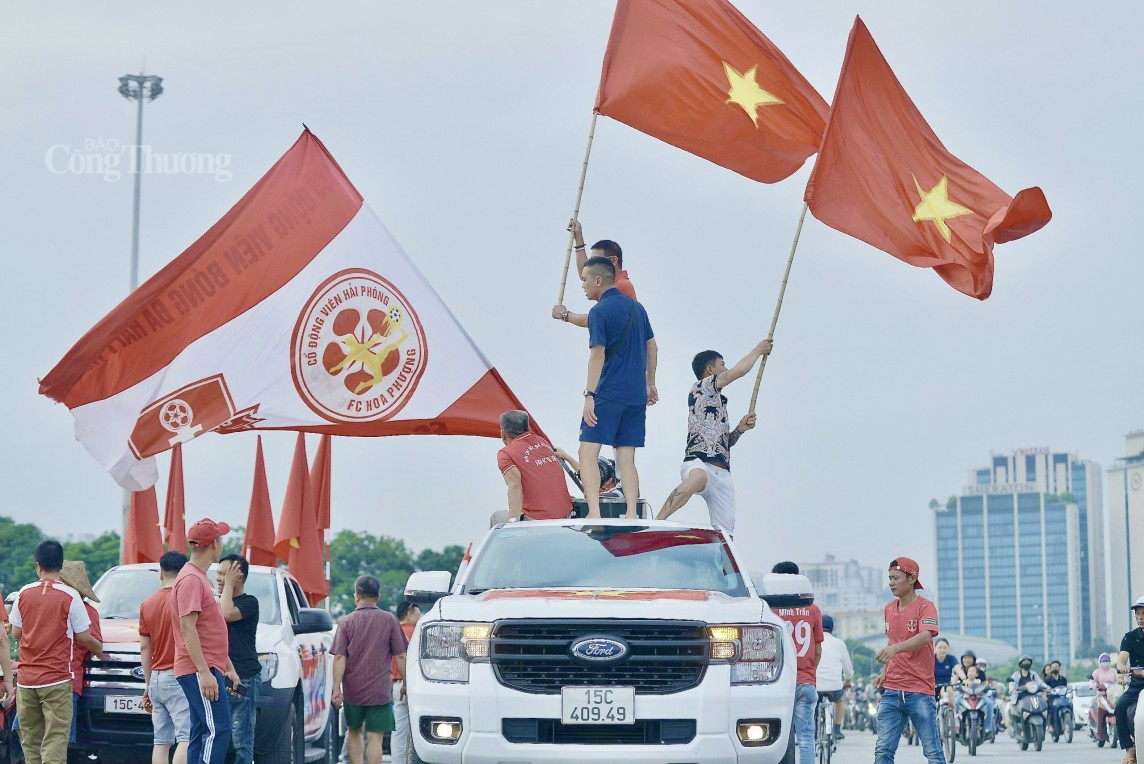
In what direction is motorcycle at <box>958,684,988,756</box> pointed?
toward the camera

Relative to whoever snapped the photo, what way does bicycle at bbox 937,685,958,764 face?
facing the viewer

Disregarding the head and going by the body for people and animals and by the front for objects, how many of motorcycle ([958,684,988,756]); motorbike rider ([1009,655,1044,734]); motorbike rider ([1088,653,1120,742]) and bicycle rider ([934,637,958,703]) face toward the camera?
4

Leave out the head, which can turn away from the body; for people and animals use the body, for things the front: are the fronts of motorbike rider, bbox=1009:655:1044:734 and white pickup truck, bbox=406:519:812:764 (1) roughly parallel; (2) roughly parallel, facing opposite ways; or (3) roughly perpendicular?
roughly parallel

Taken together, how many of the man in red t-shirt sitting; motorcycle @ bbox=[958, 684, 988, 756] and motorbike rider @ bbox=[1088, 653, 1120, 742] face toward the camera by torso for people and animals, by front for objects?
2

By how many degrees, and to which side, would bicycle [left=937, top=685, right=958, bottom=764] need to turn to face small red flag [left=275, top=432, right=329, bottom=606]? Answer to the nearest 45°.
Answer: approximately 45° to its right

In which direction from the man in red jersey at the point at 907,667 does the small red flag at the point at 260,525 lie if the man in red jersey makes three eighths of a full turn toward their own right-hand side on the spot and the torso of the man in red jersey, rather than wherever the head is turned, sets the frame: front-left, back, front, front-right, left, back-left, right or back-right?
front-left

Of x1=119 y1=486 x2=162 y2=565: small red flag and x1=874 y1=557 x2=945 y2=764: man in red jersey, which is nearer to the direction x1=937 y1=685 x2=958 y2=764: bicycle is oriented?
the man in red jersey

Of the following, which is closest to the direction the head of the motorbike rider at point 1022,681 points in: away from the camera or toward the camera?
toward the camera

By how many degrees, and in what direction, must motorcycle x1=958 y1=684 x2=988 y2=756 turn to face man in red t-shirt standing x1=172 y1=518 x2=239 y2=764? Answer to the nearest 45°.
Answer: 0° — it already faces them

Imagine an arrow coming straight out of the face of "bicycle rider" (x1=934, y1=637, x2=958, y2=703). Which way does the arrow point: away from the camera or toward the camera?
toward the camera
